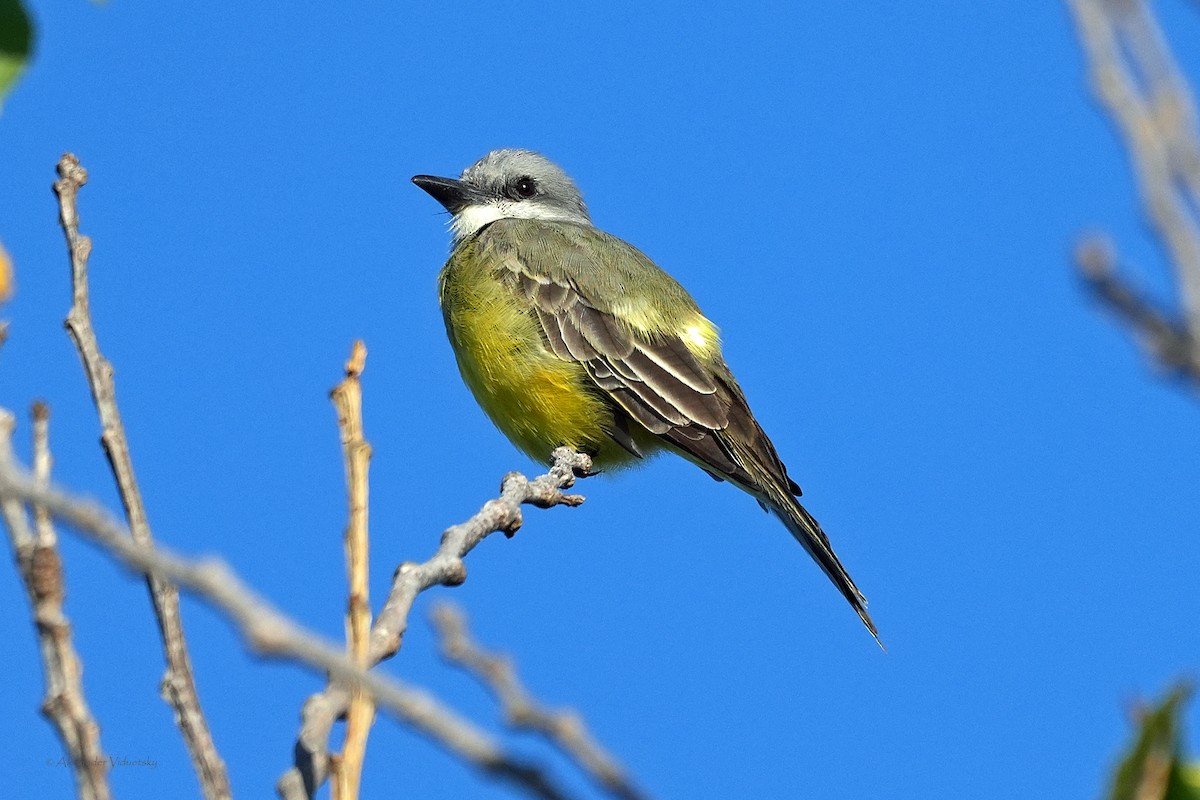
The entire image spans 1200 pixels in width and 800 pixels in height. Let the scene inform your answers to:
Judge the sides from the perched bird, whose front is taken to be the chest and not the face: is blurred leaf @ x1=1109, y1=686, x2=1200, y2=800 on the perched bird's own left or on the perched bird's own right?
on the perched bird's own left

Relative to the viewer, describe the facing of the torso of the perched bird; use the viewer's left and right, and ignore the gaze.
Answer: facing to the left of the viewer

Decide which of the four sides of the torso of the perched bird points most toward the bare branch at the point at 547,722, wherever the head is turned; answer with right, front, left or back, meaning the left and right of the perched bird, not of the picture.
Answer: left
